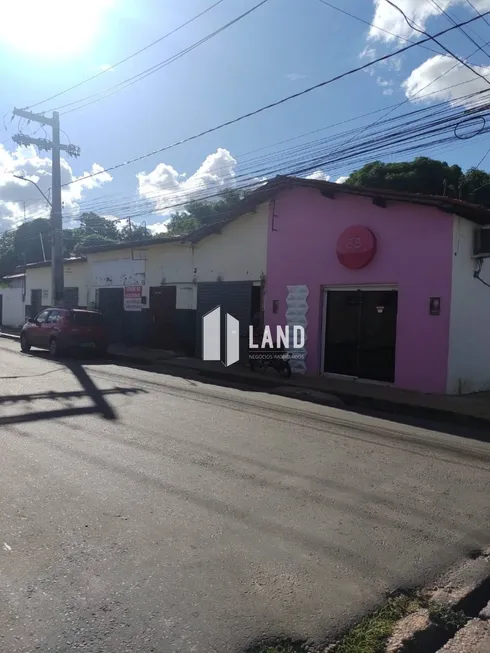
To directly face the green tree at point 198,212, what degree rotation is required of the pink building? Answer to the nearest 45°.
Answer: approximately 90° to its right

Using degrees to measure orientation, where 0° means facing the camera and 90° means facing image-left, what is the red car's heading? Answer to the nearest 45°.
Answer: approximately 135°

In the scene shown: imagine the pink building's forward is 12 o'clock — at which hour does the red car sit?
The red car is roughly at 2 o'clock from the pink building.

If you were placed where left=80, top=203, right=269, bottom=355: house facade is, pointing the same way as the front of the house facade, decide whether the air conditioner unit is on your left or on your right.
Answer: on your left

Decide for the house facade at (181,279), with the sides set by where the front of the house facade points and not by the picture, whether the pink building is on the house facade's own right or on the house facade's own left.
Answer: on the house facade's own left

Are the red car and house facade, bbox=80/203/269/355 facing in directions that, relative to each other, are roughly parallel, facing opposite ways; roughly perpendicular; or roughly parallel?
roughly perpendicular

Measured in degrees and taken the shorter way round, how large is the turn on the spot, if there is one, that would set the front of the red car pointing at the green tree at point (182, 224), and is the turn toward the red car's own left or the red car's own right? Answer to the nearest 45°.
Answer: approximately 45° to the red car's own right

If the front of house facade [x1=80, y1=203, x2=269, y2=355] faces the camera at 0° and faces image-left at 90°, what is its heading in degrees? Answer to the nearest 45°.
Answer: approximately 45°
